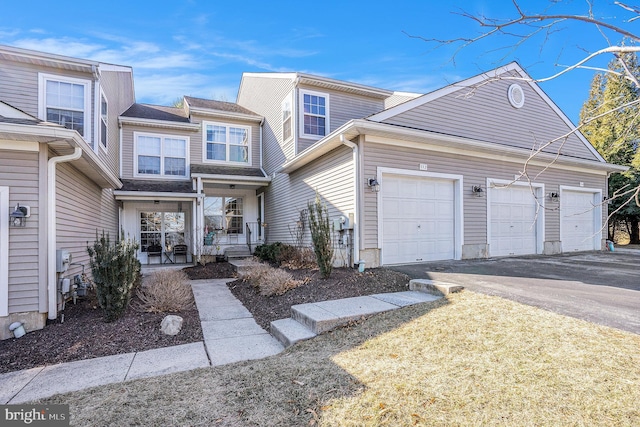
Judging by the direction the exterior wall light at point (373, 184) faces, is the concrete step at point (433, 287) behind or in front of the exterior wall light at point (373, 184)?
in front

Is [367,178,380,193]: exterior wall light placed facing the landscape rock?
no

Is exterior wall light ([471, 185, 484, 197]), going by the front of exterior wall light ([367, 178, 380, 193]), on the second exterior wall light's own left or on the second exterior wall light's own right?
on the second exterior wall light's own left

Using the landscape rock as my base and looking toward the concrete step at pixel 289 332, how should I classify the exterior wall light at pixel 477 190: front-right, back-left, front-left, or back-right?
front-left

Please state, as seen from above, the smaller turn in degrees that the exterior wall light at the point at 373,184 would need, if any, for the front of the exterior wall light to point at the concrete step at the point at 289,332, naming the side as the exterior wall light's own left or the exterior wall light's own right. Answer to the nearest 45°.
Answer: approximately 45° to the exterior wall light's own right

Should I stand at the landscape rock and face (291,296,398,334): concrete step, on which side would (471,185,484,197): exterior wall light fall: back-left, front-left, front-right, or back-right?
front-left

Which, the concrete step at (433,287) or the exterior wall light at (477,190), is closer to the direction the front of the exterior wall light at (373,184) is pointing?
the concrete step

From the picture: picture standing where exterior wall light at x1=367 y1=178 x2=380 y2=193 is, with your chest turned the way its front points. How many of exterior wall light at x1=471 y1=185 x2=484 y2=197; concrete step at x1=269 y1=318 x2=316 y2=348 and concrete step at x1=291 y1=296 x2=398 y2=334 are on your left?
1

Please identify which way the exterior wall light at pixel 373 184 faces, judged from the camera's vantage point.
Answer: facing the viewer and to the right of the viewer

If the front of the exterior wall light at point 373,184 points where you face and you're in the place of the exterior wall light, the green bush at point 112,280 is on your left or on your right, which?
on your right

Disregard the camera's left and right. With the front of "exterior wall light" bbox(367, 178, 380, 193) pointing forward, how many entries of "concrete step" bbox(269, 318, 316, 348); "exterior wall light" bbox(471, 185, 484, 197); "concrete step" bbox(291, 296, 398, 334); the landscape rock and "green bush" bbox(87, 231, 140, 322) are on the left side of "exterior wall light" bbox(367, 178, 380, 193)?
1

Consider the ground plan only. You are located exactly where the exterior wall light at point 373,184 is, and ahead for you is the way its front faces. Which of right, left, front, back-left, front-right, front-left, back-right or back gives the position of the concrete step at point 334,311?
front-right

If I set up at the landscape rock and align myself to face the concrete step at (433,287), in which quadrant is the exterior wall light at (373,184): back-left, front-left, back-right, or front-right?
front-left

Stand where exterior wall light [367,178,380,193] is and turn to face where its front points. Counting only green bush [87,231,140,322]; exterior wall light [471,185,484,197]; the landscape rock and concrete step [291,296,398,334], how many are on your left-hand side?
1
